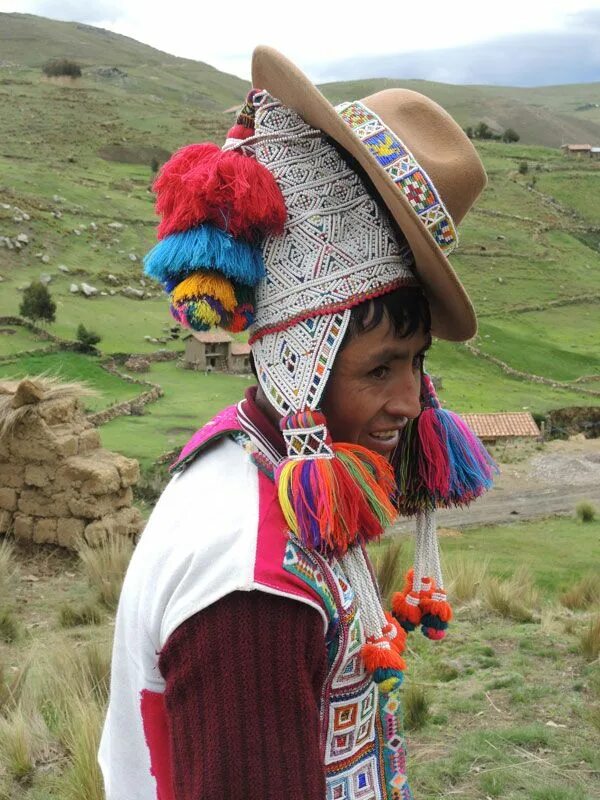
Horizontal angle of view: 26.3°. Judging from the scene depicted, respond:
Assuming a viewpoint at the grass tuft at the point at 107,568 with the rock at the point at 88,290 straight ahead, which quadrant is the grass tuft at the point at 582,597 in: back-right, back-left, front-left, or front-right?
back-right

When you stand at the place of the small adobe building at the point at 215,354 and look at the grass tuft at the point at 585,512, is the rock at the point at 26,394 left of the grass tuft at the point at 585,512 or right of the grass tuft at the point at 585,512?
right

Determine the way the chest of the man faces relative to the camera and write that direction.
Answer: to the viewer's right
